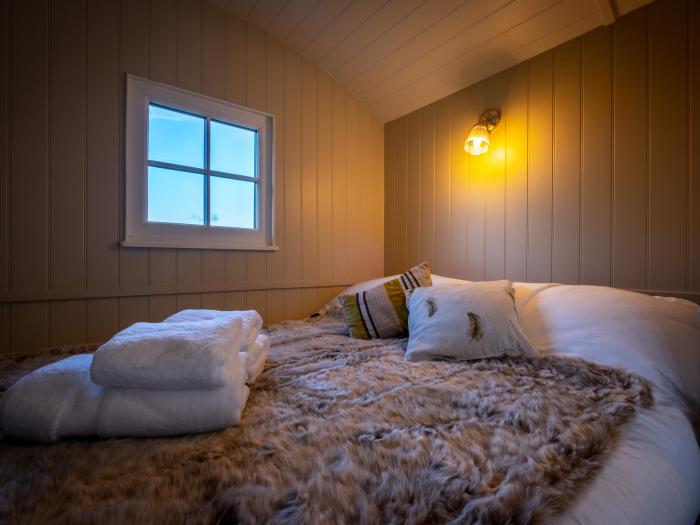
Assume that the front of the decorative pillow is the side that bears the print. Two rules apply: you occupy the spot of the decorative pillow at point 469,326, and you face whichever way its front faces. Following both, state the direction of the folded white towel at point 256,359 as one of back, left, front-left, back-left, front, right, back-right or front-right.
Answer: front-right

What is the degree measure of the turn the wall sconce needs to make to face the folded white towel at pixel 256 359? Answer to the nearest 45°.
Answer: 0° — it already faces it

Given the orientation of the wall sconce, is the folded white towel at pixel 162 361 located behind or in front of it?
in front

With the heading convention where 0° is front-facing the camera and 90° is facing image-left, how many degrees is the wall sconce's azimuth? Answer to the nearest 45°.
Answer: approximately 45°

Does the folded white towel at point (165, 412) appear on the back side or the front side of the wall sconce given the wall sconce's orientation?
on the front side

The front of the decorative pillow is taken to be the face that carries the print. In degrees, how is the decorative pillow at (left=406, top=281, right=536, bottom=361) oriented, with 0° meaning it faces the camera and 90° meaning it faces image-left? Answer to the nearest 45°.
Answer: approximately 0°

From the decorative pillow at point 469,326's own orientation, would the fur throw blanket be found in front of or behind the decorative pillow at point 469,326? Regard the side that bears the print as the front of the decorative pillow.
in front
